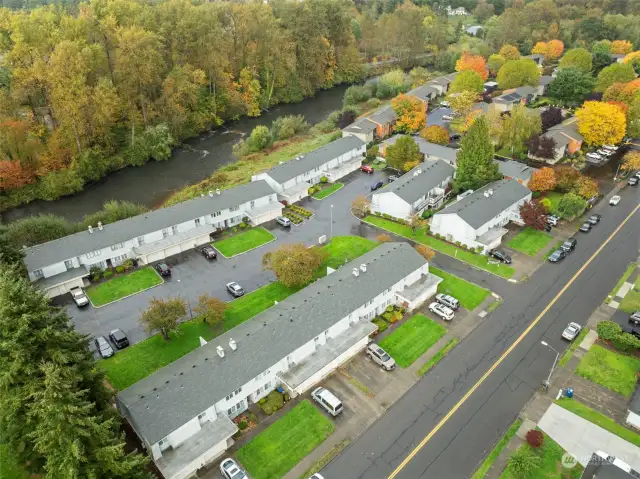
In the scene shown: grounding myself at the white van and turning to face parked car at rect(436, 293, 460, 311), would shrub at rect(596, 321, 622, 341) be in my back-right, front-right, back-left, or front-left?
front-right

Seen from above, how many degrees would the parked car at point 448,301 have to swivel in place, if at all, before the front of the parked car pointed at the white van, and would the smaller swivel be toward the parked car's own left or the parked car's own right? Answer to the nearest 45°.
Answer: approximately 90° to the parked car's own left

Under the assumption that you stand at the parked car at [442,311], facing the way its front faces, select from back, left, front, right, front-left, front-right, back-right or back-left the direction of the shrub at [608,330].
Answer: back-right

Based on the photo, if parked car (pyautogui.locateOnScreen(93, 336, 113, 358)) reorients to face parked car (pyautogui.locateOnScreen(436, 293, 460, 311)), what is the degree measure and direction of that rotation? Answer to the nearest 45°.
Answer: approximately 45° to its left

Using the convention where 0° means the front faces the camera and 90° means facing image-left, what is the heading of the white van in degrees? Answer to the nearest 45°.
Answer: approximately 135°

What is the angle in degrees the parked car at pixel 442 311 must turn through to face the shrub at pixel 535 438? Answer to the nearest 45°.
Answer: approximately 180°

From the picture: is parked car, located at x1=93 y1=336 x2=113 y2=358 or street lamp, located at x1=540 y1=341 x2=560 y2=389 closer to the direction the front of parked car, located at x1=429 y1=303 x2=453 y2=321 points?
the parked car

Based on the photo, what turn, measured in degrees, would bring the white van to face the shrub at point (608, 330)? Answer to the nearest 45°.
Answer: approximately 135° to its right

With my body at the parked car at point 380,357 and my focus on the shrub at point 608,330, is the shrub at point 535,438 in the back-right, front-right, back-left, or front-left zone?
front-right

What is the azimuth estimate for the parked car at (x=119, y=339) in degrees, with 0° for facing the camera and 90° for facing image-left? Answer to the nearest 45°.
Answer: approximately 315°

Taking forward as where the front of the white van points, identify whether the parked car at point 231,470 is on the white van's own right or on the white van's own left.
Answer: on the white van's own left

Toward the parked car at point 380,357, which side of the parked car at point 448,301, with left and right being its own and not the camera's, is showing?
left

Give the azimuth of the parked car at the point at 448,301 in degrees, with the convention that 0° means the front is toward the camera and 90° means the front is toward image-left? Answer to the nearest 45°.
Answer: approximately 135°
